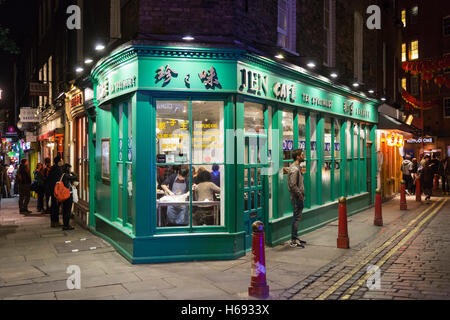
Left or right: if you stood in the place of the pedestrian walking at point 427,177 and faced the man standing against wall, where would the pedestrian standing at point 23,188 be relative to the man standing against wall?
right

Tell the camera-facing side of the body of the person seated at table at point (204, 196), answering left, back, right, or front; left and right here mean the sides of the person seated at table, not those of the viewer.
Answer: back
